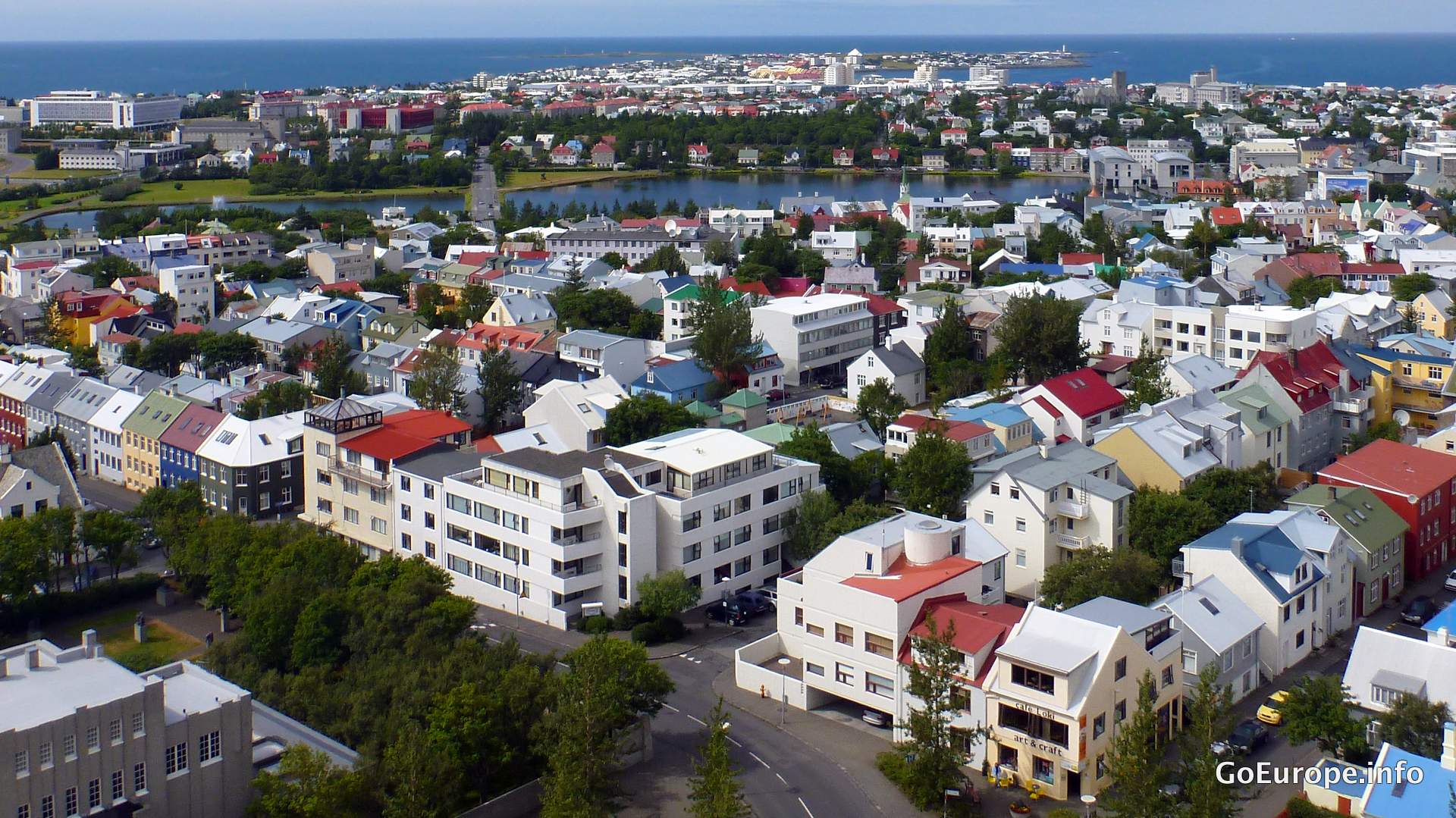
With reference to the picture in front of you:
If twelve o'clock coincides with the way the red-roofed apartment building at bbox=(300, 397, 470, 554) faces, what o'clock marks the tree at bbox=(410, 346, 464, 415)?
The tree is roughly at 5 o'clock from the red-roofed apartment building.

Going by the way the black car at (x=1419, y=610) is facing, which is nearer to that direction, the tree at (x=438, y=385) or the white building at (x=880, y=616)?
the white building

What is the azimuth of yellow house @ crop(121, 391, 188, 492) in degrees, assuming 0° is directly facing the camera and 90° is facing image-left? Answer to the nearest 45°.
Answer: approximately 45°

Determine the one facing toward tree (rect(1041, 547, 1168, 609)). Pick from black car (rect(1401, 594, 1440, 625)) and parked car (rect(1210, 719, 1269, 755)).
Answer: the black car

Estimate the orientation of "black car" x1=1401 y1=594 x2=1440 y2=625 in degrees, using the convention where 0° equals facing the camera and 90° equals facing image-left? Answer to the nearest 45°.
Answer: approximately 45°

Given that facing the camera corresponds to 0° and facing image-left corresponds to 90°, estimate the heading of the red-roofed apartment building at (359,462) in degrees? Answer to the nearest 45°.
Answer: approximately 45°

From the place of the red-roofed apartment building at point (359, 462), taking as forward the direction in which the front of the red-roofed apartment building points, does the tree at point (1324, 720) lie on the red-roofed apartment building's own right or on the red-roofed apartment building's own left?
on the red-roofed apartment building's own left

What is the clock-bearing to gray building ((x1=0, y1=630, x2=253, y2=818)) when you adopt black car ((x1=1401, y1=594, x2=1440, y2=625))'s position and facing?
The gray building is roughly at 12 o'clock from the black car.
